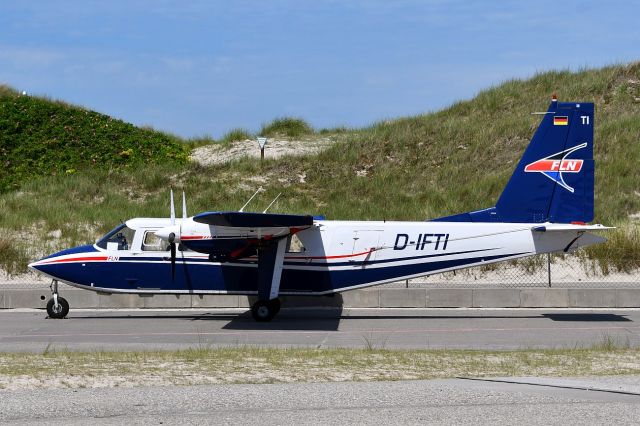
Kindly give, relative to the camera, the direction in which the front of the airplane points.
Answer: facing to the left of the viewer

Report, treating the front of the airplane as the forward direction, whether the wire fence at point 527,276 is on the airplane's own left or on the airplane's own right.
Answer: on the airplane's own right
